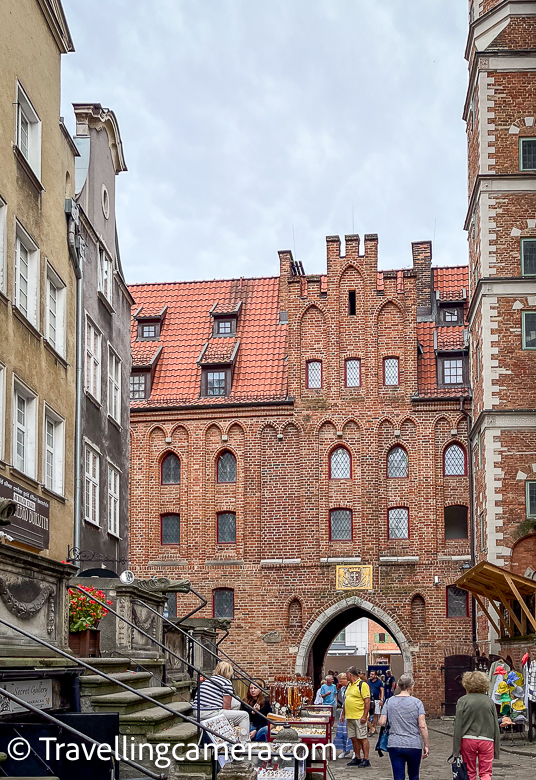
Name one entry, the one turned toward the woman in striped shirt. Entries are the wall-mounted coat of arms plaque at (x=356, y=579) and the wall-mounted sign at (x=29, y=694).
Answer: the wall-mounted coat of arms plaque at (x=356, y=579)

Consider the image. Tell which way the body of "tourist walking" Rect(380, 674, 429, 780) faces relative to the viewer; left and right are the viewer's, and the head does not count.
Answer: facing away from the viewer

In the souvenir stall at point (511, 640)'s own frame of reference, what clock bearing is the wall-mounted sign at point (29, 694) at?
The wall-mounted sign is roughly at 11 o'clock from the souvenir stall.

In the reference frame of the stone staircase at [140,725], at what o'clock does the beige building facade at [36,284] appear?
The beige building facade is roughly at 7 o'clock from the stone staircase.

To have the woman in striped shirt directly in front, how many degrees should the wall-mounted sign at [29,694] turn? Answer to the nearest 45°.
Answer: approximately 135° to its left

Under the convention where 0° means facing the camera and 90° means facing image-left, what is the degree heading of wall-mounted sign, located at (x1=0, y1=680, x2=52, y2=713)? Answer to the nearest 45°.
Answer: approximately 0°

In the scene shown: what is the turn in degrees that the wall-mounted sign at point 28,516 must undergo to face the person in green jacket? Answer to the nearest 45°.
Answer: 0° — it already faces them

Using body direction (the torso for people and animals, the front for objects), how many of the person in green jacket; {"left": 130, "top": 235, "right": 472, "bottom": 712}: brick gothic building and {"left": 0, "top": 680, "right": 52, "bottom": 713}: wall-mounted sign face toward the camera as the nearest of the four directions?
2

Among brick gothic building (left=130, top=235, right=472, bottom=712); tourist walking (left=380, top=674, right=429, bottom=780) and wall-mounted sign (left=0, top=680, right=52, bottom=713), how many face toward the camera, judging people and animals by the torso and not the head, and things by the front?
2

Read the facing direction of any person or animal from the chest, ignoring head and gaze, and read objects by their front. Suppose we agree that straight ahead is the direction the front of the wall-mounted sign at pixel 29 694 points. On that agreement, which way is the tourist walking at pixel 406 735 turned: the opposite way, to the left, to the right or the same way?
the opposite way

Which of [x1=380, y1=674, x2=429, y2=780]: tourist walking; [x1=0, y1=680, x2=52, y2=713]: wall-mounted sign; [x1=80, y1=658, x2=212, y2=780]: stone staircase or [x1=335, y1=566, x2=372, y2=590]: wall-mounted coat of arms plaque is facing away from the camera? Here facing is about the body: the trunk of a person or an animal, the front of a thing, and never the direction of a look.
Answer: the tourist walking
